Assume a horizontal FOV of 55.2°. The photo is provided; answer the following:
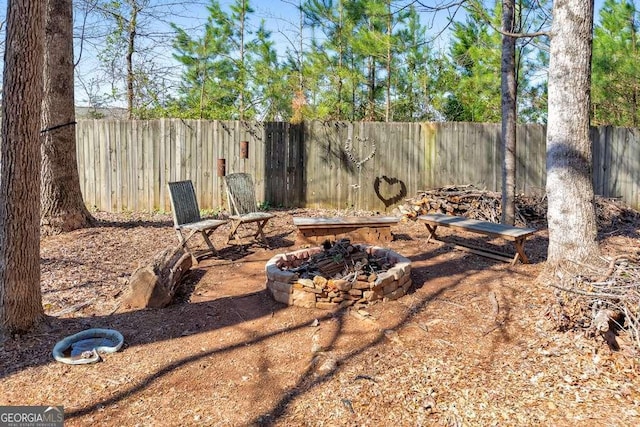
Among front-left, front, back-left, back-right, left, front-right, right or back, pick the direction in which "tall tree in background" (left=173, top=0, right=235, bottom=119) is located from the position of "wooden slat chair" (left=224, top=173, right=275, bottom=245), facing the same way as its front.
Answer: back-left

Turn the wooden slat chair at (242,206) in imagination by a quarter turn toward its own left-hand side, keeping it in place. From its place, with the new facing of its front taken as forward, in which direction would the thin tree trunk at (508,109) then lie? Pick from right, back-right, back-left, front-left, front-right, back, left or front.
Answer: front-right

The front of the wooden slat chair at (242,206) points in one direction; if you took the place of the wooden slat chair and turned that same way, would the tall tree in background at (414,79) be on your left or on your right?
on your left

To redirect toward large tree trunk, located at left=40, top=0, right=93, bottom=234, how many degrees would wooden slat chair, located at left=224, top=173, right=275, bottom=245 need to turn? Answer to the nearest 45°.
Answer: approximately 135° to its right

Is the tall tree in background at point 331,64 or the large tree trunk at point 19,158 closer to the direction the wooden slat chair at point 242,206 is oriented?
the large tree trunk

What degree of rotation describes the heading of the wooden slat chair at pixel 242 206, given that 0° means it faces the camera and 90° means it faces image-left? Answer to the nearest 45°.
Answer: approximately 315°

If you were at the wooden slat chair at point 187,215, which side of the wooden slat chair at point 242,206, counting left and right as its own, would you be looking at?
right

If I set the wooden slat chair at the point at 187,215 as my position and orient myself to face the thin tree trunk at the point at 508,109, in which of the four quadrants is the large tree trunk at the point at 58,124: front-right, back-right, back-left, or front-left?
back-left

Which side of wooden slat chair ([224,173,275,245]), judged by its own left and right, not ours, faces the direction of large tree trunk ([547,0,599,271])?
front

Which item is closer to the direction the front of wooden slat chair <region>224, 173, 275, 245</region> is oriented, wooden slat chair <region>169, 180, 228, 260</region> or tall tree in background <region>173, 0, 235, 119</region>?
the wooden slat chair

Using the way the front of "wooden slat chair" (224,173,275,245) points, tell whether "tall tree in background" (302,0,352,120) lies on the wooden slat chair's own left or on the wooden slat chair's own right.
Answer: on the wooden slat chair's own left
